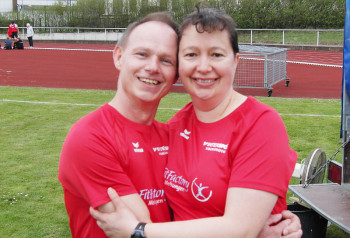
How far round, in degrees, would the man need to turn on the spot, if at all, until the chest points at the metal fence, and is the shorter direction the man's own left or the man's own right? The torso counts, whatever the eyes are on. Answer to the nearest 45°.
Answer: approximately 135° to the man's own left

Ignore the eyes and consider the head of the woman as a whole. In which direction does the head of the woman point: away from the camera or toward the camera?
toward the camera

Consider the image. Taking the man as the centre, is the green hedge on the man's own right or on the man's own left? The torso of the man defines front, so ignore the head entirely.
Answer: on the man's own left

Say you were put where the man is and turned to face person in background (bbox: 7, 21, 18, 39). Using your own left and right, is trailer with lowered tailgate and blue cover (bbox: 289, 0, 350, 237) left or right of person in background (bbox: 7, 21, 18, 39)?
right

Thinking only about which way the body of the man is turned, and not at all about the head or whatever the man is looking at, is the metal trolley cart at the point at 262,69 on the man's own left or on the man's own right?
on the man's own left

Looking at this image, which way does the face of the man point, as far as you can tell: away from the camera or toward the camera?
toward the camera

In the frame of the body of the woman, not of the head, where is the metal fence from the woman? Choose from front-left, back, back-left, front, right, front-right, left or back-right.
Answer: back-right

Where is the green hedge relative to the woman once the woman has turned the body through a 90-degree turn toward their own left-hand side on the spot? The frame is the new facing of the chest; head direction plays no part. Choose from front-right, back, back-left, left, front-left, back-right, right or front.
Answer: back-left

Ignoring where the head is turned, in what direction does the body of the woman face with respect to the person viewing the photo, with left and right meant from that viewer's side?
facing the viewer and to the left of the viewer

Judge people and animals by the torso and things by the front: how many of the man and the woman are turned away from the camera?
0

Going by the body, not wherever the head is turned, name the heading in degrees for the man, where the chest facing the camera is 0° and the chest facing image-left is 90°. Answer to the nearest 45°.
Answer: approximately 315°
